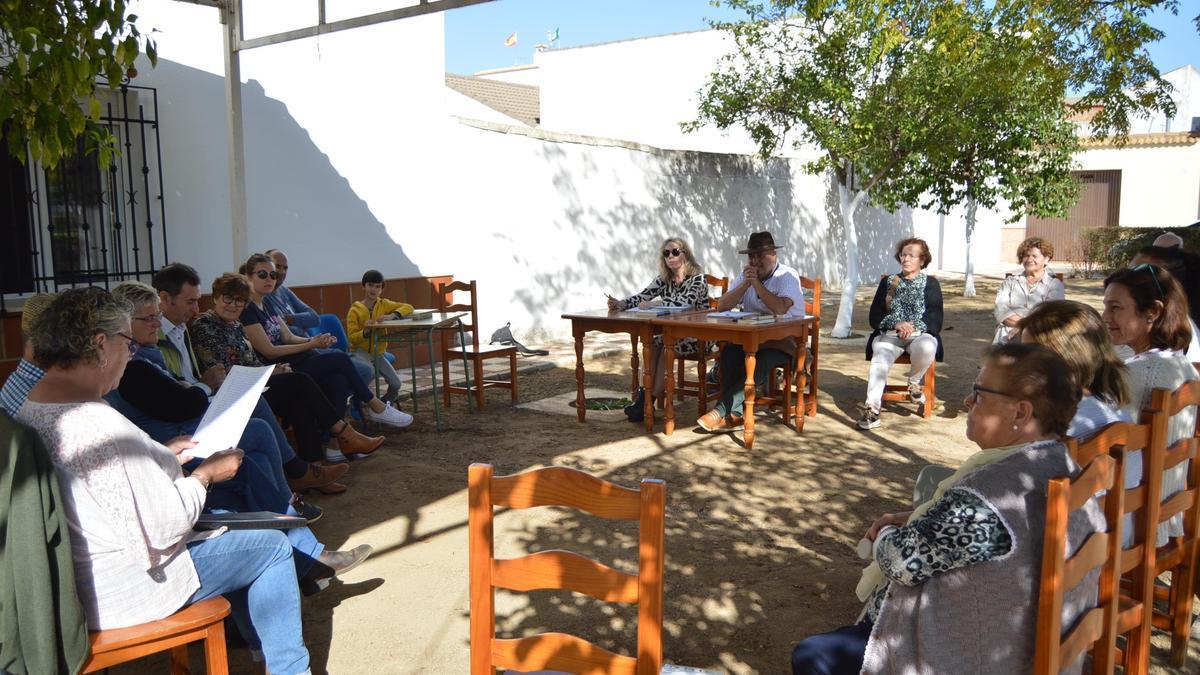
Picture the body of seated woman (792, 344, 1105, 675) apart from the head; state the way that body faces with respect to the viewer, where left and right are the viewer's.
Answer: facing to the left of the viewer

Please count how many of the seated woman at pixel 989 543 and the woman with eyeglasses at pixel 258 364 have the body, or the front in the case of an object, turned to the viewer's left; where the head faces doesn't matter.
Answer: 1

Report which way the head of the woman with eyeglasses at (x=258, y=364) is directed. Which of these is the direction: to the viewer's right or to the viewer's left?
to the viewer's right

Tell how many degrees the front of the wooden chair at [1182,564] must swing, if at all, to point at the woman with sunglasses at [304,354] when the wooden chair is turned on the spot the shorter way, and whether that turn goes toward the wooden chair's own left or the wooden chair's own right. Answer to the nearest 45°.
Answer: approximately 45° to the wooden chair's own left

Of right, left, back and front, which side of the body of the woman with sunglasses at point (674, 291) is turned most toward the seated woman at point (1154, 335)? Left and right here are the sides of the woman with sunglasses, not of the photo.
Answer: left

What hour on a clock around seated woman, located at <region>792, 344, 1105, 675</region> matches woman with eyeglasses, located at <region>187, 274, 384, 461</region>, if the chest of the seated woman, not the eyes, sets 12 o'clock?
The woman with eyeglasses is roughly at 1 o'clock from the seated woman.

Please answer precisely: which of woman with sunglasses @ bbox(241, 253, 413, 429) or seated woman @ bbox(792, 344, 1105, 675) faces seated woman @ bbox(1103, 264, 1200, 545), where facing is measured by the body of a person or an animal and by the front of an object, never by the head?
the woman with sunglasses

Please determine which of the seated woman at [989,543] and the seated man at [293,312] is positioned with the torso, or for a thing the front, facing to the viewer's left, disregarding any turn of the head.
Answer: the seated woman

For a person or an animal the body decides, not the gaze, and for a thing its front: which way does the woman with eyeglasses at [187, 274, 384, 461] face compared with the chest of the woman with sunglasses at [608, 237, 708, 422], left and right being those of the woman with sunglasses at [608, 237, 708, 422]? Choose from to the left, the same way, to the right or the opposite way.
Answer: to the left

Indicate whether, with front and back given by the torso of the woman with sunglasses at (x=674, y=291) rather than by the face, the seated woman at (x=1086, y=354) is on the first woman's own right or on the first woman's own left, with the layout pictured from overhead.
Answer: on the first woman's own left

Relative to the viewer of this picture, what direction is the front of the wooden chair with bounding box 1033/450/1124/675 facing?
facing away from the viewer and to the left of the viewer
